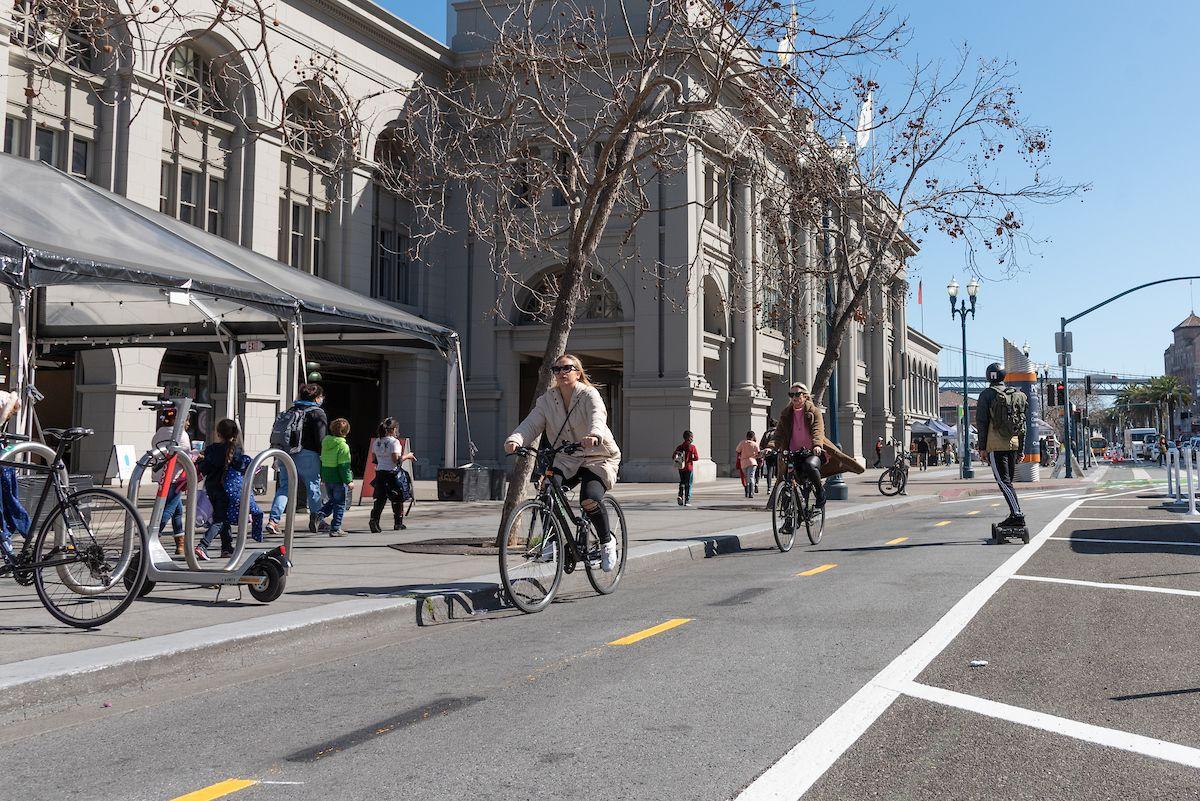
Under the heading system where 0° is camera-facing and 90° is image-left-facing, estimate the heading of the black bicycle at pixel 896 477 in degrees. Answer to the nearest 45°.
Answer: approximately 45°

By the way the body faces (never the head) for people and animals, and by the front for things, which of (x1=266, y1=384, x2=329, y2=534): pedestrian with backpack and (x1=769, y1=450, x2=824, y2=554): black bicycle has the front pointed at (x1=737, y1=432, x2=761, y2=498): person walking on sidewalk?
the pedestrian with backpack

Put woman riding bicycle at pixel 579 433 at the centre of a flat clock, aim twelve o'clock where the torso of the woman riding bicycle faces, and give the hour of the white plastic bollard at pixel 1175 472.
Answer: The white plastic bollard is roughly at 6 o'clock from the woman riding bicycle.

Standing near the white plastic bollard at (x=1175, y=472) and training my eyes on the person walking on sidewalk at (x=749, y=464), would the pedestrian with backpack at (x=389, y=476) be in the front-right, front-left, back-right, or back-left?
front-left

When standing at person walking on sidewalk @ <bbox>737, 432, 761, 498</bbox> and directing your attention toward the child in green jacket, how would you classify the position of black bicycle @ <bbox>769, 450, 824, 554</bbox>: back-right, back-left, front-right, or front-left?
front-left

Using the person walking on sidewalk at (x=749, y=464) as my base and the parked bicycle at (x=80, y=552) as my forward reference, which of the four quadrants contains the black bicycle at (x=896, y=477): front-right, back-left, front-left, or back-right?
back-left

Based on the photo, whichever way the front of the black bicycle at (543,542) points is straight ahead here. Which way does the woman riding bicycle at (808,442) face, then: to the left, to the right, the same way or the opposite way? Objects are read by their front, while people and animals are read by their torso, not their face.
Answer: the same way

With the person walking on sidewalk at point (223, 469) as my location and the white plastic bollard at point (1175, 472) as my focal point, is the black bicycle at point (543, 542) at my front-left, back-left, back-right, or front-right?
front-right

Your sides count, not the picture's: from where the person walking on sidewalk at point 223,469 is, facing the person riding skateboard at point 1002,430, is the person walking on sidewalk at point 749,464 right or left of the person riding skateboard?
left

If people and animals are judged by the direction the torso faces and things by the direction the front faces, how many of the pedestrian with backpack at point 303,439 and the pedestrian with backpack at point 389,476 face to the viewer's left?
0

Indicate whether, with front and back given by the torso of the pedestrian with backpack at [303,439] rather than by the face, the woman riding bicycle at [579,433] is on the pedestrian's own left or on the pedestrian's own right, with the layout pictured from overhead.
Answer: on the pedestrian's own right

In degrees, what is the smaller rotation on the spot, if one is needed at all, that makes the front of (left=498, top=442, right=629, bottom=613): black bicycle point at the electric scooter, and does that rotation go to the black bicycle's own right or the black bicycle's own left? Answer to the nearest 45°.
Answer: approximately 45° to the black bicycle's own right

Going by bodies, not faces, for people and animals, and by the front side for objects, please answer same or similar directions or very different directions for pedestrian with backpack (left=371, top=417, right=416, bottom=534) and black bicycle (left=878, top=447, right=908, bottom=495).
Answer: very different directions

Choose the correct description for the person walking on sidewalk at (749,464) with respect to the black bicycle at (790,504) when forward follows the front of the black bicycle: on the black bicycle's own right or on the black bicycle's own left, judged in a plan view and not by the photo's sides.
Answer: on the black bicycle's own right

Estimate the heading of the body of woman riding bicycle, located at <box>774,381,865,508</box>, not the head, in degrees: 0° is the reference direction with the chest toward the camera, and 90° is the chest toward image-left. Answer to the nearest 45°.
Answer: approximately 45°

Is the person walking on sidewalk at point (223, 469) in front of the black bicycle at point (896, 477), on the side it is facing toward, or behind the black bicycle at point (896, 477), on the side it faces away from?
in front

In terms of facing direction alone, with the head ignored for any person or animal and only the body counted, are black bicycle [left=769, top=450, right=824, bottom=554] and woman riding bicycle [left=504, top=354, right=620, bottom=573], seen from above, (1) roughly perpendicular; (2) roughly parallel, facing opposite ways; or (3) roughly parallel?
roughly parallel

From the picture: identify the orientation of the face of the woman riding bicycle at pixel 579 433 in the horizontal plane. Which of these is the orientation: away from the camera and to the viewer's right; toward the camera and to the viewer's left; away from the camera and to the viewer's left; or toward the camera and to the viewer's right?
toward the camera and to the viewer's left
